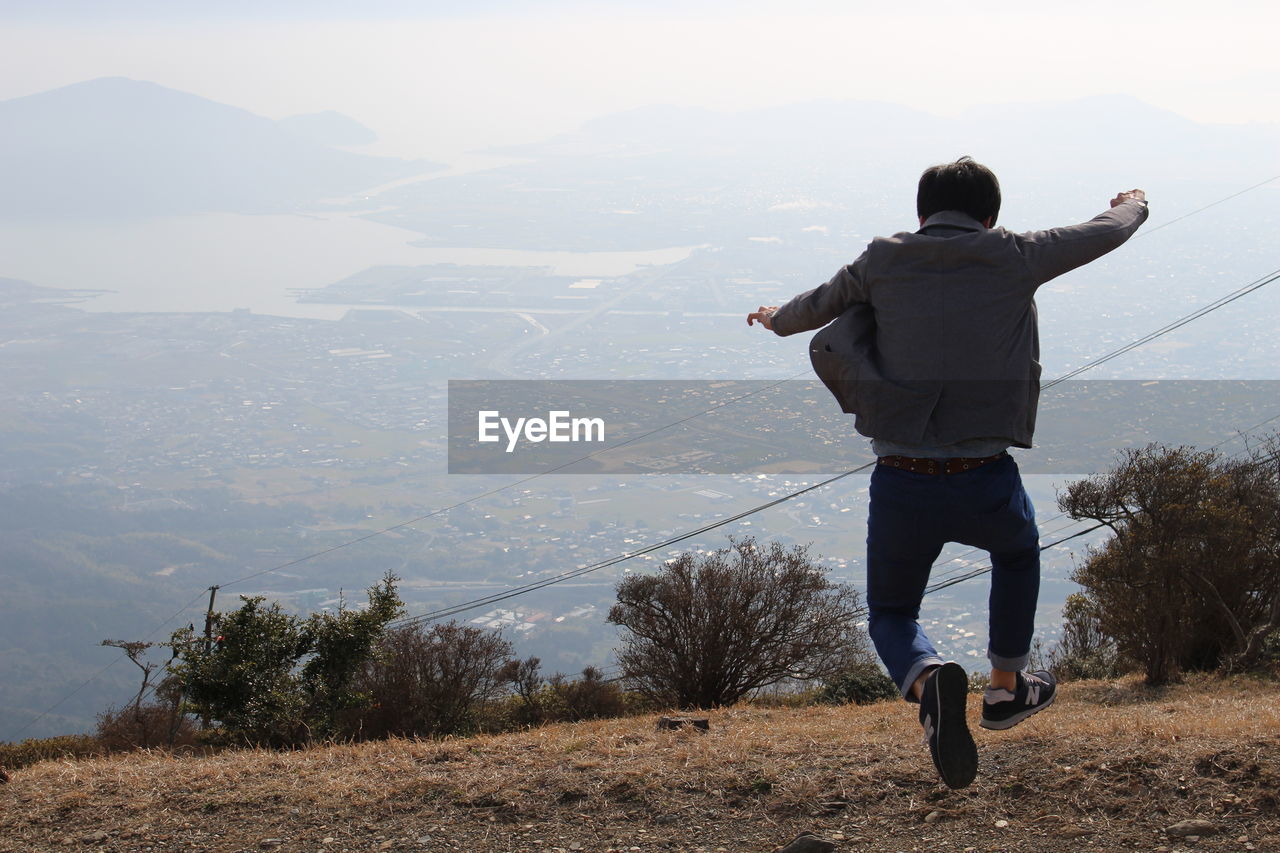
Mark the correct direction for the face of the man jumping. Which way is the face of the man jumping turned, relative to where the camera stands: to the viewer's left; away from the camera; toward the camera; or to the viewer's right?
away from the camera

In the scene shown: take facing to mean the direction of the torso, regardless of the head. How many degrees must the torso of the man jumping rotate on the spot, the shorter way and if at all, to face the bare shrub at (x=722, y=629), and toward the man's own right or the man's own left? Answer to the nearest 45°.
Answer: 0° — they already face it

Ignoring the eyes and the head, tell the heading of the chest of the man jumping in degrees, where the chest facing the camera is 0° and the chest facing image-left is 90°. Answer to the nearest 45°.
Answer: approximately 180°
